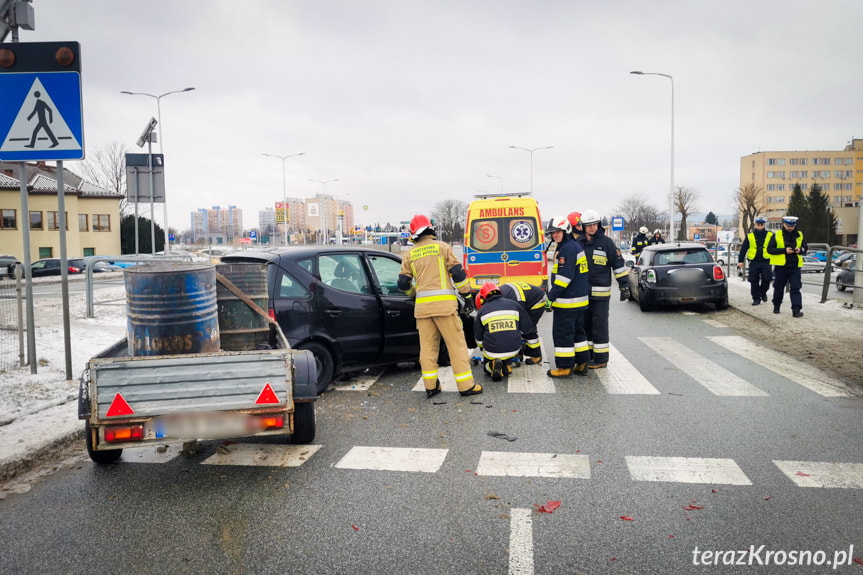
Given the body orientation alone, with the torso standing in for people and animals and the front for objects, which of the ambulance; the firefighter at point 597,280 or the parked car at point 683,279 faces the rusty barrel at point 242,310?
the firefighter

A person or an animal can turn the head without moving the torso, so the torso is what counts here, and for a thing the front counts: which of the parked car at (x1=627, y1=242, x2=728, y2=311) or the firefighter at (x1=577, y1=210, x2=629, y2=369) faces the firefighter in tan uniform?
the firefighter

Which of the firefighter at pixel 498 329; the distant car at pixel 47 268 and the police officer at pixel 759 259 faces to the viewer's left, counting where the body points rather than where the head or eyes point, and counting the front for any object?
the distant car

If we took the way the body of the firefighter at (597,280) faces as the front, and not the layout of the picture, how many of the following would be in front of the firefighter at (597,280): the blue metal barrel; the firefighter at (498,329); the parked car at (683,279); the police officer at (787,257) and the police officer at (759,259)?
2

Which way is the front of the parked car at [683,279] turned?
away from the camera

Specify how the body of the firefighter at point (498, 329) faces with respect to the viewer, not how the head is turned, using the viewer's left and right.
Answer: facing away from the viewer

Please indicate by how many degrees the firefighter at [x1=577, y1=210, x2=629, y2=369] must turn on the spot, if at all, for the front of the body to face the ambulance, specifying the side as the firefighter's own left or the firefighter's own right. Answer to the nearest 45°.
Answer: approximately 135° to the firefighter's own right

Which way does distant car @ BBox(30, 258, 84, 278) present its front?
to the viewer's left

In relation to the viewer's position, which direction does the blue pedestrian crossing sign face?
facing the viewer

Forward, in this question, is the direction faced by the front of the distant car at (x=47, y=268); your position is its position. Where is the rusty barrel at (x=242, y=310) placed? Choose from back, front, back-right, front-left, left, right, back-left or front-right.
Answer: left

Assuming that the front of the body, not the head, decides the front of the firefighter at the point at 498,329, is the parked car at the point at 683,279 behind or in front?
in front

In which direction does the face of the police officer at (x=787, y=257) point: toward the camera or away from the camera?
toward the camera

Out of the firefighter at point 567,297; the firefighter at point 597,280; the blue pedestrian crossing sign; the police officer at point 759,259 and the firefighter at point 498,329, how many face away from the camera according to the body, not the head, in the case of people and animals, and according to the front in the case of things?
1

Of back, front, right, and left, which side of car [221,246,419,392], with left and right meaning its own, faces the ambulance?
front
